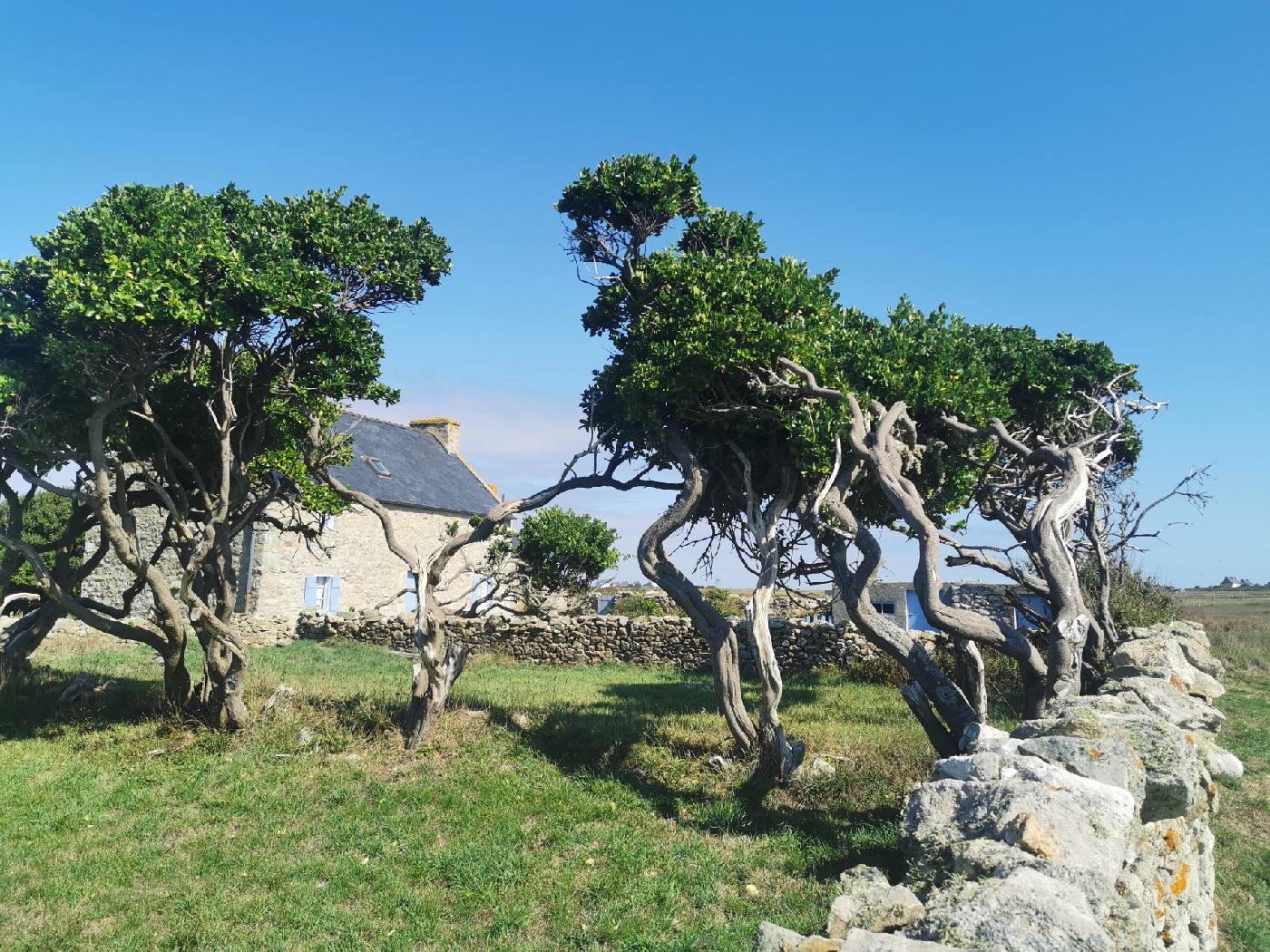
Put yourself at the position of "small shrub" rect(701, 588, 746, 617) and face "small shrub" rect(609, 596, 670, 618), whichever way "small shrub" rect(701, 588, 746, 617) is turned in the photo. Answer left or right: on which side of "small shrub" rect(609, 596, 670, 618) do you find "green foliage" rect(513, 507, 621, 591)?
left

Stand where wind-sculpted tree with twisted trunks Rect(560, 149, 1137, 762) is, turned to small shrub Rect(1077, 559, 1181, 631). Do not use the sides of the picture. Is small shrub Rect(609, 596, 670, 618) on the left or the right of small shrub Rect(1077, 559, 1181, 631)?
left

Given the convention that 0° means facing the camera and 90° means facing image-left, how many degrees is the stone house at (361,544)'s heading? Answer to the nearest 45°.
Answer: approximately 315°

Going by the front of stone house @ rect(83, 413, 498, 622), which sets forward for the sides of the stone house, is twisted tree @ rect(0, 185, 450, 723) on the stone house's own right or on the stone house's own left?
on the stone house's own right

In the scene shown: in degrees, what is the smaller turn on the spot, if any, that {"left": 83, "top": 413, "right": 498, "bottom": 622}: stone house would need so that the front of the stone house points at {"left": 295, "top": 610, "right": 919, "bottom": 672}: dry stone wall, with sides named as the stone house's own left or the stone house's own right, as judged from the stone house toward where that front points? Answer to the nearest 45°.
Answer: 0° — it already faces it
